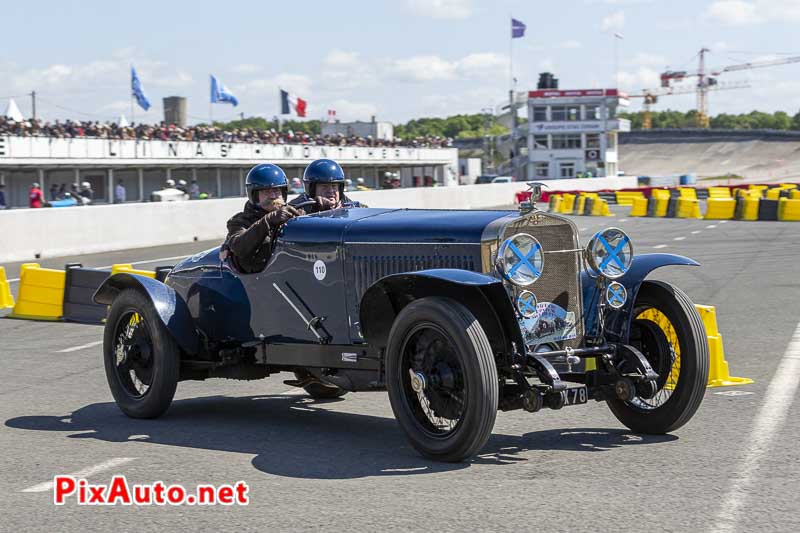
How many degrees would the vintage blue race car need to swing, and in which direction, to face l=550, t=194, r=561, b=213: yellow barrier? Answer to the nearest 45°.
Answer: approximately 135° to its left

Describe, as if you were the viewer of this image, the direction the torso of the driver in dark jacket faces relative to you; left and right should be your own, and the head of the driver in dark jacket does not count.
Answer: facing the viewer and to the right of the viewer

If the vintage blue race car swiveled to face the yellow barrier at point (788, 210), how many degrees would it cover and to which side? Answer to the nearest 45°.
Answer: approximately 135° to its left

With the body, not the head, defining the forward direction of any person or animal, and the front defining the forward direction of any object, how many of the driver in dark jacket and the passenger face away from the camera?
0

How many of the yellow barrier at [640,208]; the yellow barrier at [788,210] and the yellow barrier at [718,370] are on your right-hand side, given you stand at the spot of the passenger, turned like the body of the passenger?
0

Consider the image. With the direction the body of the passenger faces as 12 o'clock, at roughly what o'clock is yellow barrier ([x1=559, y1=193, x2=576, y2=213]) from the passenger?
The yellow barrier is roughly at 8 o'clock from the passenger.

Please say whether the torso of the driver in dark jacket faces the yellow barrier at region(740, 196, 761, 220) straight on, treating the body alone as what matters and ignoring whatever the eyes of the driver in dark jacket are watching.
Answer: no

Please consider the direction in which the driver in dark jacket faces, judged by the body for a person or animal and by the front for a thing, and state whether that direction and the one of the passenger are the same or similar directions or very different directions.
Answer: same or similar directions

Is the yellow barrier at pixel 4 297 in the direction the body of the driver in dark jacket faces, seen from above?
no

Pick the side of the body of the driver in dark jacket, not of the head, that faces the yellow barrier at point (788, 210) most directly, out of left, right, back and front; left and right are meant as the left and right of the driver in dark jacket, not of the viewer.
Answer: left

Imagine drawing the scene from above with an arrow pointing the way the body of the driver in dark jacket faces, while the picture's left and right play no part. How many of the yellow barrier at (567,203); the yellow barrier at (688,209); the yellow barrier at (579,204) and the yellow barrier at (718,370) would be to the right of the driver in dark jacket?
0

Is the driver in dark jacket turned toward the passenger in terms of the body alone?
no

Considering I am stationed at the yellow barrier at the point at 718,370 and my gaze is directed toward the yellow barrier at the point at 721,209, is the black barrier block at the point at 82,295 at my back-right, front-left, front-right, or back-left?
front-left

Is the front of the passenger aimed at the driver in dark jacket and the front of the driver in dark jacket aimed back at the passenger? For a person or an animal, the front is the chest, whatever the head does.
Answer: no

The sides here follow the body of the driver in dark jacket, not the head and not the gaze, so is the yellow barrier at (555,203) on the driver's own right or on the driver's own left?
on the driver's own left

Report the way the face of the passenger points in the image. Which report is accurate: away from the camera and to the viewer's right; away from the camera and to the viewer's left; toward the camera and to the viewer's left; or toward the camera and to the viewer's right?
toward the camera and to the viewer's right

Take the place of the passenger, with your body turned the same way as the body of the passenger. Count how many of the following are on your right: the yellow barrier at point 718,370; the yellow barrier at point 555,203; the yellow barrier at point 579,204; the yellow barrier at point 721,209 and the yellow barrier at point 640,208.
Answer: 0

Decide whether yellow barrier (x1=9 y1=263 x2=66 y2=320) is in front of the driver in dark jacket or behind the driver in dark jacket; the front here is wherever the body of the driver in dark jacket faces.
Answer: behind

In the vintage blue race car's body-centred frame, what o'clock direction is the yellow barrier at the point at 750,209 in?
The yellow barrier is roughly at 8 o'clock from the vintage blue race car.
